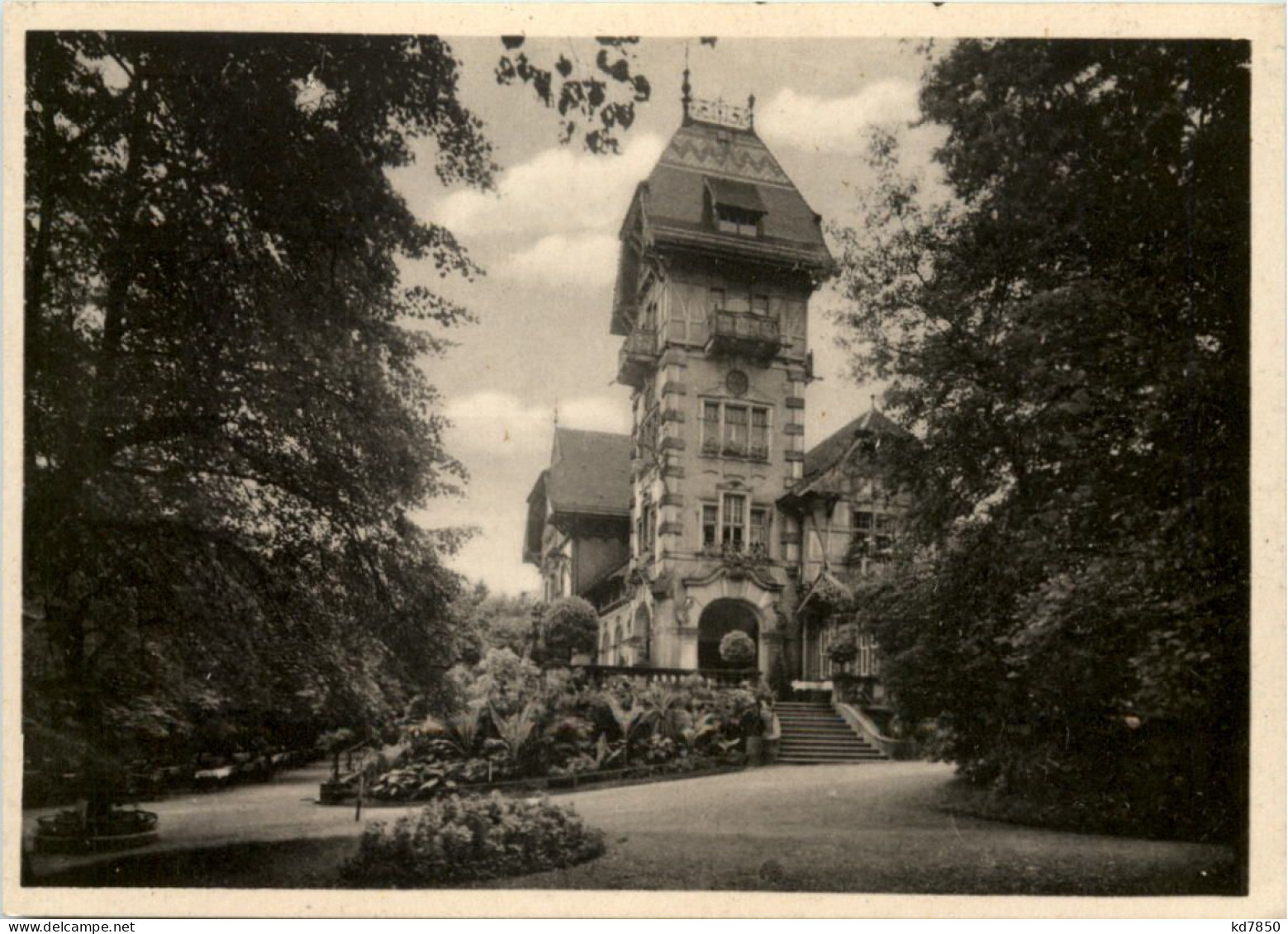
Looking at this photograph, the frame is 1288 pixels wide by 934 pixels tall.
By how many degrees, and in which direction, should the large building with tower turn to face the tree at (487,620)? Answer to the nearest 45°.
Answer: approximately 45° to its right

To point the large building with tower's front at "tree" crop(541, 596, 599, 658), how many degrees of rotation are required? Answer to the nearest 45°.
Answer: approximately 45° to its right

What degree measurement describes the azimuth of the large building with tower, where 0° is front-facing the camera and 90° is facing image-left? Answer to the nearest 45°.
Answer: approximately 0°

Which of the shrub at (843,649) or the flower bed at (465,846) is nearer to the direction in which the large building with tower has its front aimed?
the flower bed
